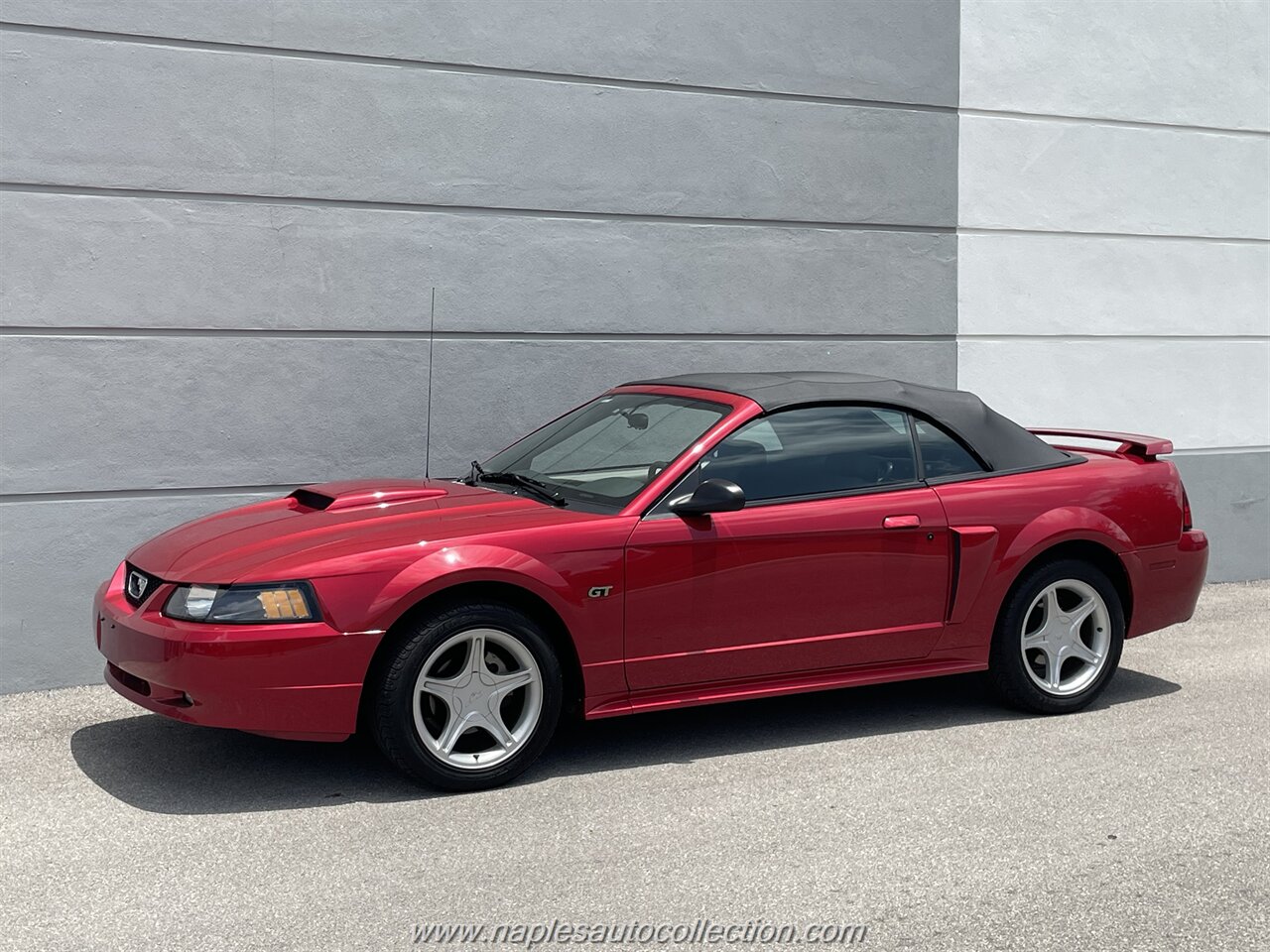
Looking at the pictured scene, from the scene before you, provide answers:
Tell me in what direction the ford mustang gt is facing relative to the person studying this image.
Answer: facing the viewer and to the left of the viewer

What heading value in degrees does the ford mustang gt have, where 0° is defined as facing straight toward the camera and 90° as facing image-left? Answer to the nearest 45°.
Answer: approximately 45°
